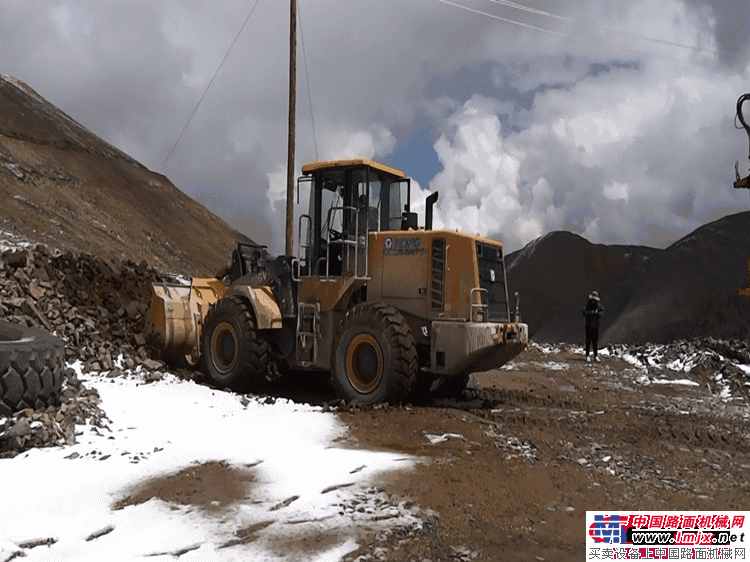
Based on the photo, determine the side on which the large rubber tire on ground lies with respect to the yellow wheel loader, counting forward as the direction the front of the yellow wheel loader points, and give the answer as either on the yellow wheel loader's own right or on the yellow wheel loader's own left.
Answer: on the yellow wheel loader's own left

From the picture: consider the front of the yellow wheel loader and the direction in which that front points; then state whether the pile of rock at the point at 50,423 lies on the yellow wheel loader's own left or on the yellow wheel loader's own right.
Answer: on the yellow wheel loader's own left

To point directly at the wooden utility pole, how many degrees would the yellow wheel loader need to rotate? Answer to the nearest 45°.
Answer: approximately 45° to its right

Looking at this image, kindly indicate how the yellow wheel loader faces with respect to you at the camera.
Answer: facing away from the viewer and to the left of the viewer

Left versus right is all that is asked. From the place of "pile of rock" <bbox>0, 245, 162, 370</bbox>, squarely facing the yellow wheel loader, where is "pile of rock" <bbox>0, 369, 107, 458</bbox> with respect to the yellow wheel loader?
right
